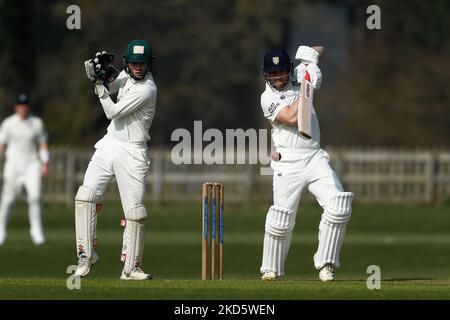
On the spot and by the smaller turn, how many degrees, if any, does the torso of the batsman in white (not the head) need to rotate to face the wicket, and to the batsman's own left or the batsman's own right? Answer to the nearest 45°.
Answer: approximately 90° to the batsman's own right

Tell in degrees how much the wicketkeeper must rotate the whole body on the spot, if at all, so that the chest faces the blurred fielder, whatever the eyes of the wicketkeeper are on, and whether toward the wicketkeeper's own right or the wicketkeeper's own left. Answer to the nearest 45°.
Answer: approximately 135° to the wicketkeeper's own right

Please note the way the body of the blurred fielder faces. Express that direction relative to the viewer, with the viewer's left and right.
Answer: facing the viewer

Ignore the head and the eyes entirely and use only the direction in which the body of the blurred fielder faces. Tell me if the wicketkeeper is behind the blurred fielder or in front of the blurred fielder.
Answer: in front

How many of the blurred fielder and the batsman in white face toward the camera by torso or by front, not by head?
2

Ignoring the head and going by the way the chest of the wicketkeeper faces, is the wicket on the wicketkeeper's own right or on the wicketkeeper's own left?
on the wicketkeeper's own left
